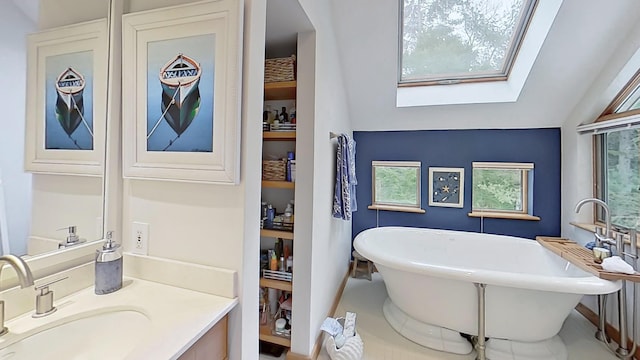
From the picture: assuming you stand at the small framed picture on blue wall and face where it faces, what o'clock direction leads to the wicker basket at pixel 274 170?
The wicker basket is roughly at 1 o'clock from the small framed picture on blue wall.

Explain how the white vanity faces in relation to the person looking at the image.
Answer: facing the viewer and to the right of the viewer

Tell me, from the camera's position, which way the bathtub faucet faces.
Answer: facing to the left of the viewer

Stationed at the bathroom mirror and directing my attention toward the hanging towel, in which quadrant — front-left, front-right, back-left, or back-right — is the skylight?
front-right

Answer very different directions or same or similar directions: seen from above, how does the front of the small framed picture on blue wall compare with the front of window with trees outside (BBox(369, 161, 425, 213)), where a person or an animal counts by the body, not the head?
same or similar directions

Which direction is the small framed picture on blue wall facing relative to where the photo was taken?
toward the camera

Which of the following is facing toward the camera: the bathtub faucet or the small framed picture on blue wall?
the small framed picture on blue wall

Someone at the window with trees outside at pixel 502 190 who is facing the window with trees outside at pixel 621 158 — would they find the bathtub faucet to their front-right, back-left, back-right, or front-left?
front-right

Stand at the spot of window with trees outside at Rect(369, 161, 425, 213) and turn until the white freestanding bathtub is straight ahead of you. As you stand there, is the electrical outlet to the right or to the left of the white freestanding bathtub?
right

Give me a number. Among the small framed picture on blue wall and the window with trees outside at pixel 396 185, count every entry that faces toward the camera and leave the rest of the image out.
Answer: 2

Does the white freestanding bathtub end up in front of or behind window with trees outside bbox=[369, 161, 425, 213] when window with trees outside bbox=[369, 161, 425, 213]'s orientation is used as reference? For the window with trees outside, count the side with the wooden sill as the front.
in front

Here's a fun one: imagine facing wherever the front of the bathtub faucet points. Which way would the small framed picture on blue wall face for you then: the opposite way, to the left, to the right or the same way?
to the left

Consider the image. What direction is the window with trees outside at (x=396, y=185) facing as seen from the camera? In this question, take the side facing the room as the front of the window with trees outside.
toward the camera
